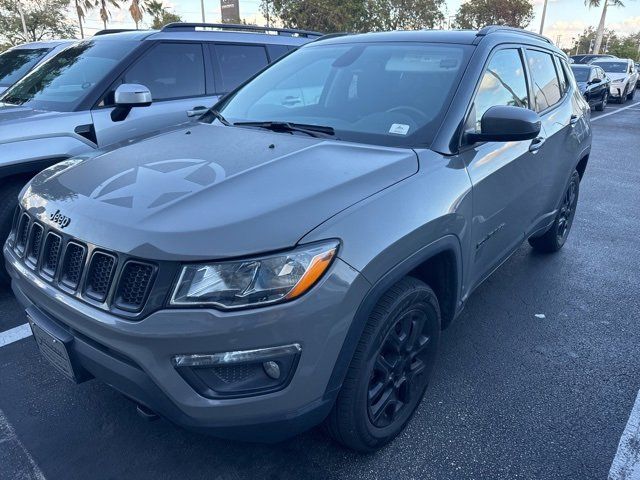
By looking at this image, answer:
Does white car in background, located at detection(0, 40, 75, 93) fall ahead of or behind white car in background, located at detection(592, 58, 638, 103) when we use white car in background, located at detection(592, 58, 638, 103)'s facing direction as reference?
ahead

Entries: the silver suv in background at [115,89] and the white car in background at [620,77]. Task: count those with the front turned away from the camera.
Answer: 0

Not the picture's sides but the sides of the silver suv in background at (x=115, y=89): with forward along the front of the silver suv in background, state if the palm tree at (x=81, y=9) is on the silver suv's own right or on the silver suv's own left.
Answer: on the silver suv's own right

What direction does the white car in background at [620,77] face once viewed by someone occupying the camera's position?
facing the viewer and to the left of the viewer

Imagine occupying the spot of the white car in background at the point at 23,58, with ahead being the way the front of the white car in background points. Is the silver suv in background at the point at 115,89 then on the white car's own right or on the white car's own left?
on the white car's own left

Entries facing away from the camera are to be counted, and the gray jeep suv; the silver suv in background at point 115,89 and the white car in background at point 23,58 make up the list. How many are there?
0

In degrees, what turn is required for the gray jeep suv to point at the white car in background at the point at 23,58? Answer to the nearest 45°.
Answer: approximately 90° to its right

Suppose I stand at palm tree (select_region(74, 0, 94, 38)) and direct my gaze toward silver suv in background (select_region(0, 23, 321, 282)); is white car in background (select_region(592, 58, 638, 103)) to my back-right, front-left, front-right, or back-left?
front-left

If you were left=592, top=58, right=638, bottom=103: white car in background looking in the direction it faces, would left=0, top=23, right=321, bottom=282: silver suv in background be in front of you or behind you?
in front
